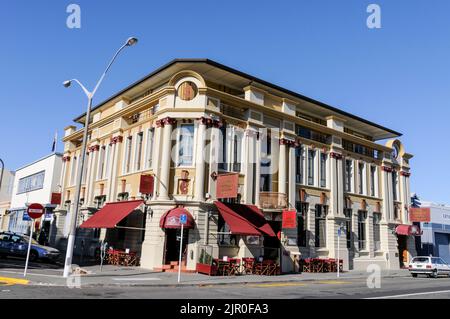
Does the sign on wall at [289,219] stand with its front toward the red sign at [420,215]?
no

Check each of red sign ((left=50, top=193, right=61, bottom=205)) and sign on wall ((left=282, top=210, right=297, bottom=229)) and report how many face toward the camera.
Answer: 2

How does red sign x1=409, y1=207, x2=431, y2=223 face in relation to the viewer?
toward the camera

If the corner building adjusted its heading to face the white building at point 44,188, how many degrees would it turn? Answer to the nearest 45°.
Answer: approximately 135° to its right

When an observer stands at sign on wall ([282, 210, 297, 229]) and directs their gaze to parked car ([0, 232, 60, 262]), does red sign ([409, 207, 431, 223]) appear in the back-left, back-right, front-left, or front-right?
back-right

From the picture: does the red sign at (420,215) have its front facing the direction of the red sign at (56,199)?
no

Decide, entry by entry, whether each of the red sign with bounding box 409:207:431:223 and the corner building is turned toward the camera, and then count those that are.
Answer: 2

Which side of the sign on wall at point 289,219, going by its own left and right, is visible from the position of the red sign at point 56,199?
right

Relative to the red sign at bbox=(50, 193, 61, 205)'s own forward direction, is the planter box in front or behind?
in front

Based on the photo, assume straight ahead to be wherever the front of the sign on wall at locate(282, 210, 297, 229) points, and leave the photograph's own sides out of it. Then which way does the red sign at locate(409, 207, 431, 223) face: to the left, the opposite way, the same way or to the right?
the same way

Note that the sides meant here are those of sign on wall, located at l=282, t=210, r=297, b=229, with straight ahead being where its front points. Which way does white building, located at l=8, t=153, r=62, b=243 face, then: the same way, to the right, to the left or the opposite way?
the same way

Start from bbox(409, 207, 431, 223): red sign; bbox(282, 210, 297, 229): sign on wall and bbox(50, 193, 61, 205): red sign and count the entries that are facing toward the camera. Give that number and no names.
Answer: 3

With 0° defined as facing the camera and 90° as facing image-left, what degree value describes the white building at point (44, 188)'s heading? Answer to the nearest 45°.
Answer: approximately 45°

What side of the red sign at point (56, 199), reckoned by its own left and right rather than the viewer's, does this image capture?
front
